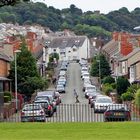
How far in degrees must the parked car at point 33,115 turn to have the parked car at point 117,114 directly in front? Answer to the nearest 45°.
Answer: approximately 90° to its right

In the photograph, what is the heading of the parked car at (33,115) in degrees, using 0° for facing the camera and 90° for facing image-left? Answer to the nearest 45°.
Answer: approximately 180°
